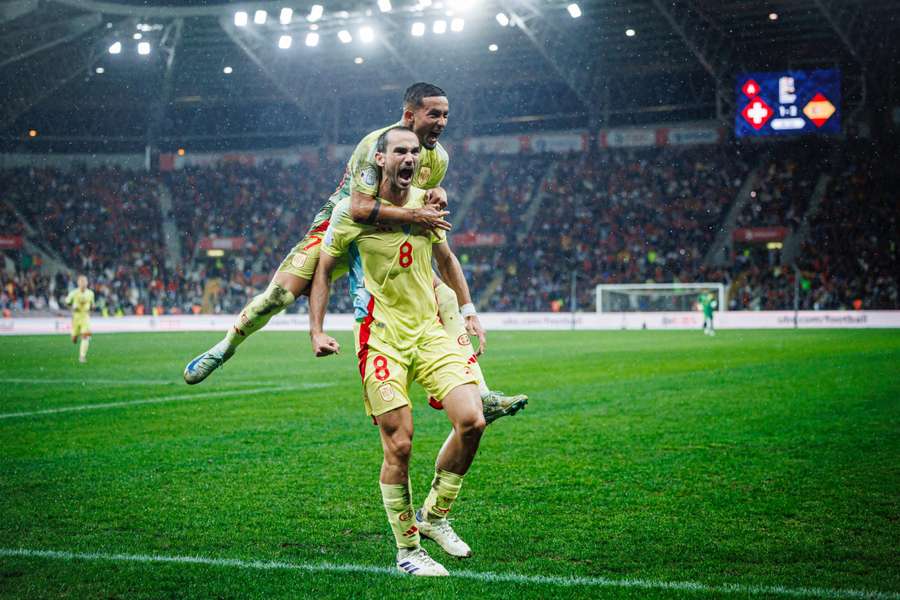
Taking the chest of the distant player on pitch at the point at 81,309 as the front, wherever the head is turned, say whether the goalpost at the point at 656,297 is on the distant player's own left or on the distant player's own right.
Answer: on the distant player's own left

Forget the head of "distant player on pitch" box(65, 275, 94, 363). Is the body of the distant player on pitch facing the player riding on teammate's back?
yes

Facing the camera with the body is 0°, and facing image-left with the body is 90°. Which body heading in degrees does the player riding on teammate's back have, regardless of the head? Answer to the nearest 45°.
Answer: approximately 315°

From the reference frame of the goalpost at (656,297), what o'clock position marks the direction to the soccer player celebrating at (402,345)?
The soccer player celebrating is roughly at 12 o'clock from the goalpost.

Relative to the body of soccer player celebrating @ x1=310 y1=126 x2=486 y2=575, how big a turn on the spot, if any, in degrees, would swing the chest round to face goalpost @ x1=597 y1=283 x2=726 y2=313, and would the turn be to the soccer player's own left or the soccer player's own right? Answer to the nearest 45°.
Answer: approximately 135° to the soccer player's own left

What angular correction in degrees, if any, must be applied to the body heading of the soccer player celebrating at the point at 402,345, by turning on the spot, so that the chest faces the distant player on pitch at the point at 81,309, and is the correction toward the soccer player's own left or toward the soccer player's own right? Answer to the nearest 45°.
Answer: approximately 180°

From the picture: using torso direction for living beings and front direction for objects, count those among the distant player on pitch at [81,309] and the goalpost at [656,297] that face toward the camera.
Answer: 2

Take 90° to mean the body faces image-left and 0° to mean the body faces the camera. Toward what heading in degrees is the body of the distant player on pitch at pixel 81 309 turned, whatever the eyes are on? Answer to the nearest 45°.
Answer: approximately 0°

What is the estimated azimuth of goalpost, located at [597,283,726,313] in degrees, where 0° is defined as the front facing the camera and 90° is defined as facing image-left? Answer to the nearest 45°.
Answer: approximately 0°
